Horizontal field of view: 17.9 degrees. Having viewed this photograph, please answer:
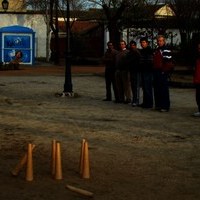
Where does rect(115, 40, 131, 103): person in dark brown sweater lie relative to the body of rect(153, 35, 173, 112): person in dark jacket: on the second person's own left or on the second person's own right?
on the second person's own right

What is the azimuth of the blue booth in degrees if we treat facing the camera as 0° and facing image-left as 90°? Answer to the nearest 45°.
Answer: approximately 0°

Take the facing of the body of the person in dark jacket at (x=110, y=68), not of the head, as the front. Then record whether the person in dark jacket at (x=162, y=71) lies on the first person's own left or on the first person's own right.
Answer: on the first person's own left

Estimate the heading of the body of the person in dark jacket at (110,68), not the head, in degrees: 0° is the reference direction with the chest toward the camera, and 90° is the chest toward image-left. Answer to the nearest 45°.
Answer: approximately 45°

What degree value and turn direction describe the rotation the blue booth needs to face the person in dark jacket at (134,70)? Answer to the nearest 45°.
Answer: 0° — it already faces them

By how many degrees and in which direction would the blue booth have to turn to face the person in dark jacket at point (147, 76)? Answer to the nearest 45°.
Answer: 0° — it already faces them

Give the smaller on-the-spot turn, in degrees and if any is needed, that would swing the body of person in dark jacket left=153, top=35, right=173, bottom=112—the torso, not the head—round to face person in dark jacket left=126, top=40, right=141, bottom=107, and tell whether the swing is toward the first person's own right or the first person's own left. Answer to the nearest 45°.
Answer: approximately 90° to the first person's own right
